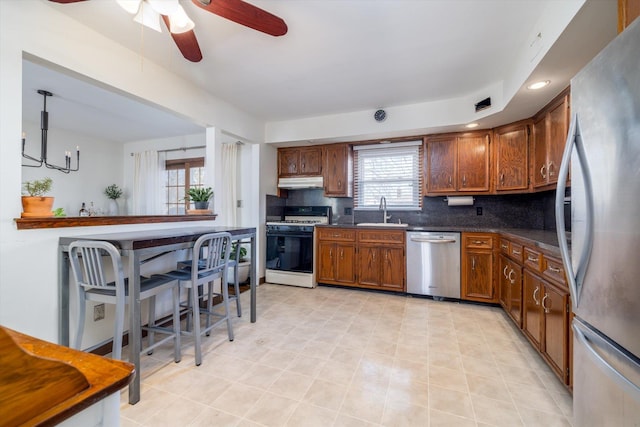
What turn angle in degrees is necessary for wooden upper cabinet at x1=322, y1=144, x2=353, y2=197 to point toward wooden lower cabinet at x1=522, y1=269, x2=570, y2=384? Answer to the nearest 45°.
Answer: approximately 45° to its left

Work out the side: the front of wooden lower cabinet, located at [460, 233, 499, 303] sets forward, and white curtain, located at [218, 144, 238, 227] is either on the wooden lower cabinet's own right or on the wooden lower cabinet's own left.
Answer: on the wooden lower cabinet's own right

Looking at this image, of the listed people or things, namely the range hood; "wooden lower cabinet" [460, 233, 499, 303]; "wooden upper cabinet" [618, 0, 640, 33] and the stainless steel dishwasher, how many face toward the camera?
3

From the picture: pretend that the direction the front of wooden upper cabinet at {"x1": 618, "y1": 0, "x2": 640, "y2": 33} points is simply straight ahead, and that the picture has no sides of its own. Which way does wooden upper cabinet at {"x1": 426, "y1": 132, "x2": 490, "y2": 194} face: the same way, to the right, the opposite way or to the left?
to the left

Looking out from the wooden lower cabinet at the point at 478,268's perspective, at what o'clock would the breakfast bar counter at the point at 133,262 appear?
The breakfast bar counter is roughly at 1 o'clock from the wooden lower cabinet.

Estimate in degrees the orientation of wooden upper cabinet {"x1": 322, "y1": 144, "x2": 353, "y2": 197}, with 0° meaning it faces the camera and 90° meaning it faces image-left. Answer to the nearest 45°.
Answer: approximately 0°

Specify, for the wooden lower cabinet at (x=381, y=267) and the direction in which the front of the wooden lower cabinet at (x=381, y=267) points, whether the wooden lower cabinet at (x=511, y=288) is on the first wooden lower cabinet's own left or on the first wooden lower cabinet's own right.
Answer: on the first wooden lower cabinet's own left

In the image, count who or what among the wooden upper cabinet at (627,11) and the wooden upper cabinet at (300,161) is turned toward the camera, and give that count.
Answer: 1

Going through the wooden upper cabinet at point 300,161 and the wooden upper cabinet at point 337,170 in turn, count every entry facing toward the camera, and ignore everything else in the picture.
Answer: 2

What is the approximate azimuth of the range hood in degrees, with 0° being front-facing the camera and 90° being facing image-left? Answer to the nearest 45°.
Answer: approximately 0°

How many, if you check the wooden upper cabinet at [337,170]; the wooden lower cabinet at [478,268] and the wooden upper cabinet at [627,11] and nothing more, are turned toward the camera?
2
